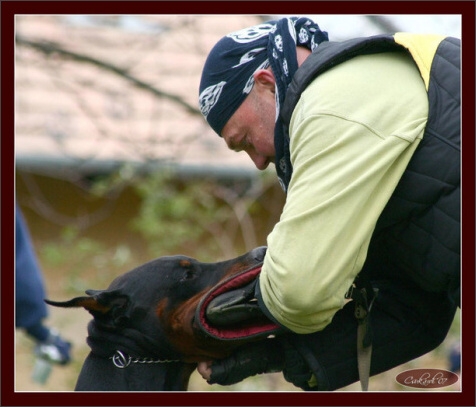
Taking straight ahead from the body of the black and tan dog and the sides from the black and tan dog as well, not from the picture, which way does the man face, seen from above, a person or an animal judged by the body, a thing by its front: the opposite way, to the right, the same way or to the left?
the opposite way

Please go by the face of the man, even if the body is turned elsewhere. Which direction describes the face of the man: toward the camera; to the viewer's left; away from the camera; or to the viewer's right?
to the viewer's left

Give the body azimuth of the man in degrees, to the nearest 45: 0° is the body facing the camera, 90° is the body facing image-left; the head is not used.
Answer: approximately 90°

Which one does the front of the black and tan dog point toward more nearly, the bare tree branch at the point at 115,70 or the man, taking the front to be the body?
the man

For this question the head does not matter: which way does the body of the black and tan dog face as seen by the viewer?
to the viewer's right

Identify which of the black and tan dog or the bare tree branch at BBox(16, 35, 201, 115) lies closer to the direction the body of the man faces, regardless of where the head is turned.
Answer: the black and tan dog

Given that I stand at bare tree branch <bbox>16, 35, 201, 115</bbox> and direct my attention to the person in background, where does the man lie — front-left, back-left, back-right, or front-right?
front-left

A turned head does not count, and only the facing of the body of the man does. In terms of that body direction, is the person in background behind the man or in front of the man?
in front

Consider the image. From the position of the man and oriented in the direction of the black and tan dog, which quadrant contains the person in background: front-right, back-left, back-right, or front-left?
front-right

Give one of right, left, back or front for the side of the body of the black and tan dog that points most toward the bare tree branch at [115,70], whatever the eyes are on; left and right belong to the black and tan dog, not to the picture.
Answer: left
